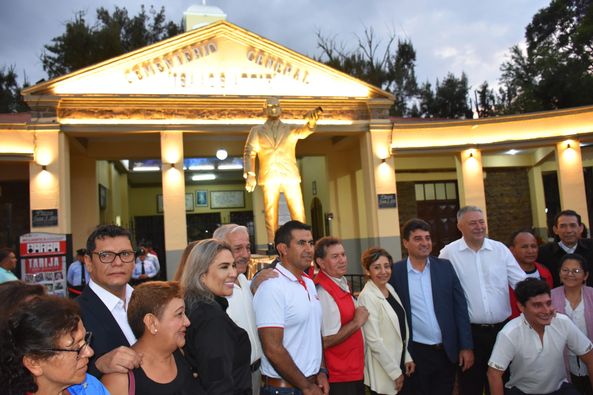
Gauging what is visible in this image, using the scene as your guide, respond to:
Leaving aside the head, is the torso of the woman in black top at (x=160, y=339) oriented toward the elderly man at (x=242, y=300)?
no

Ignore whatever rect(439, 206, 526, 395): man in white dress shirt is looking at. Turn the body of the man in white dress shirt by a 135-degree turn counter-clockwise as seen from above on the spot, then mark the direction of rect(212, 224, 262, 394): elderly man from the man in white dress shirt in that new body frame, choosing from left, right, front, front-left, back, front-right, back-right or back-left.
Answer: back

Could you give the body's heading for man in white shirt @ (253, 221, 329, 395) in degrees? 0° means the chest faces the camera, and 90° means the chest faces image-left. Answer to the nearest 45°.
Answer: approximately 315°

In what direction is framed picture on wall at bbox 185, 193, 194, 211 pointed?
toward the camera

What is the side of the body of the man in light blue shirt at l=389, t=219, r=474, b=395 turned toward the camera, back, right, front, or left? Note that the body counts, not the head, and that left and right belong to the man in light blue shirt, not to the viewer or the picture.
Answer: front

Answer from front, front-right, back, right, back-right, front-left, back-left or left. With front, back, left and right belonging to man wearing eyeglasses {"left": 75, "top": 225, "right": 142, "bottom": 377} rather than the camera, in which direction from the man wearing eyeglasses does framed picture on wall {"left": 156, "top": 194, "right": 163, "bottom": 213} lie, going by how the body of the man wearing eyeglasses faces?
back-left

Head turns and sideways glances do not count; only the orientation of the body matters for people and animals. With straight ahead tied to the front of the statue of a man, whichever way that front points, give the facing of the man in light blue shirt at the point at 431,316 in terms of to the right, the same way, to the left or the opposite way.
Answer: the same way

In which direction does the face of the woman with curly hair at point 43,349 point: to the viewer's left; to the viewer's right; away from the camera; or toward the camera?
to the viewer's right

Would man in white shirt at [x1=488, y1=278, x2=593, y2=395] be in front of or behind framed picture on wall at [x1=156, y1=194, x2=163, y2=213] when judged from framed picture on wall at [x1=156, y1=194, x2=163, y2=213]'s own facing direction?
in front

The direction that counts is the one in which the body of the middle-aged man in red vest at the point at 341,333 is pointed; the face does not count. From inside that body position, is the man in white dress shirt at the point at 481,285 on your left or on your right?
on your left

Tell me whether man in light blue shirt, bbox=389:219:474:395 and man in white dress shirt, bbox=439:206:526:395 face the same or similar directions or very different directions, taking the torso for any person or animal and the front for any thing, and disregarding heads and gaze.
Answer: same or similar directions

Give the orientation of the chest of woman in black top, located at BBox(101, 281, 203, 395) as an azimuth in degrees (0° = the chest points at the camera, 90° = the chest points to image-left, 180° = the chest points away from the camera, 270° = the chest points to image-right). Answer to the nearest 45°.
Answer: approximately 315°

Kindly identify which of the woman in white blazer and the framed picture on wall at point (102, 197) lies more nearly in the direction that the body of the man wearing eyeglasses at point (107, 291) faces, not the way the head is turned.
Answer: the woman in white blazer
